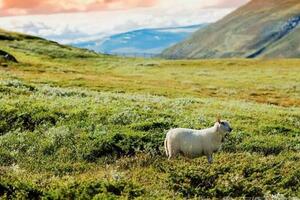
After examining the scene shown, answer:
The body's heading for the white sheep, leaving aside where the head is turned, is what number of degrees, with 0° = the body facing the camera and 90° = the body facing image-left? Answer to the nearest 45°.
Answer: approximately 270°
